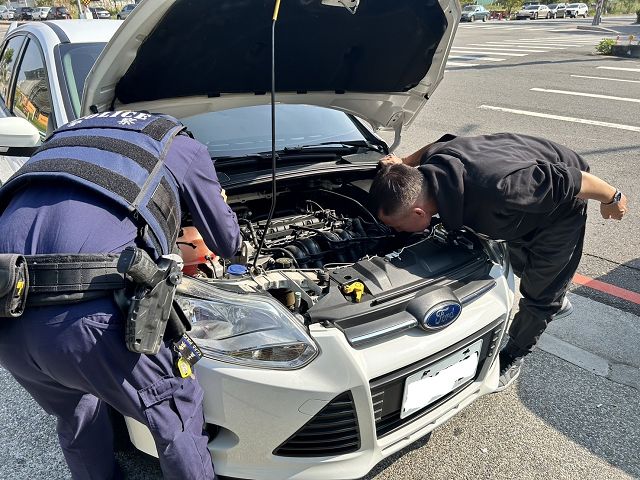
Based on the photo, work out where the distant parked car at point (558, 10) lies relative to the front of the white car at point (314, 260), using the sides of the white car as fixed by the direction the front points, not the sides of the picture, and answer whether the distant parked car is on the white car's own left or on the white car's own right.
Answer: on the white car's own left

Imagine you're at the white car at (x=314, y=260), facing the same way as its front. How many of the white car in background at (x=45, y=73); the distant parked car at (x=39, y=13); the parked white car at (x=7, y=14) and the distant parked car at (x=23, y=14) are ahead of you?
0

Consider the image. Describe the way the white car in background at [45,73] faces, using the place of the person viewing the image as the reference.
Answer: facing the viewer and to the right of the viewer

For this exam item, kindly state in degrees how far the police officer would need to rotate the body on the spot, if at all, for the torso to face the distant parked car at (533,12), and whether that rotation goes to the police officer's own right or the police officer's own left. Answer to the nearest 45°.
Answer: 0° — they already face it

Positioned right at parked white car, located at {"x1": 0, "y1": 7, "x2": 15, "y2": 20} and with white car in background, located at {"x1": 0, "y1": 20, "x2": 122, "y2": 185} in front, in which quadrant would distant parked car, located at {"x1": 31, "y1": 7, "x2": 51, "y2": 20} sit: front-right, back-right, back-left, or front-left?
front-left

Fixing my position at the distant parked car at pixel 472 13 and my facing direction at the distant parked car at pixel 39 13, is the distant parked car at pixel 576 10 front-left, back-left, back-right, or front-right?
back-right

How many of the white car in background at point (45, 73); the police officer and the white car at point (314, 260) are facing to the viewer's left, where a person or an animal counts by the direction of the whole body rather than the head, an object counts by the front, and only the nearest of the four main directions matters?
0

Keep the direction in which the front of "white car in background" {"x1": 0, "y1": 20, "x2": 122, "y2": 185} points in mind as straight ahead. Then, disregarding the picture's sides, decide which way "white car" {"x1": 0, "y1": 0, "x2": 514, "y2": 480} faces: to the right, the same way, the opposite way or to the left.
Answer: the same way

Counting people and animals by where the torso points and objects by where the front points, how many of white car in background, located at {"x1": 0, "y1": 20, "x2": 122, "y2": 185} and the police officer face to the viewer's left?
0

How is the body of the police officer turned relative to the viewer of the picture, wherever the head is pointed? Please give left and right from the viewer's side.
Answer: facing away from the viewer and to the right of the viewer

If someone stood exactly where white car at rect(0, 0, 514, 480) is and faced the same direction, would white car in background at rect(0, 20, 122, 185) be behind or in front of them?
behind

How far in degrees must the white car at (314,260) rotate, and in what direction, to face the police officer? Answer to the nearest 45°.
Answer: approximately 90° to its right

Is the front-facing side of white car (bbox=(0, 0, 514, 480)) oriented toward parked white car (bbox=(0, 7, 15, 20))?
no

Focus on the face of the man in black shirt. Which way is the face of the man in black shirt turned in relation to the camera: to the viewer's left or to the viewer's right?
to the viewer's left

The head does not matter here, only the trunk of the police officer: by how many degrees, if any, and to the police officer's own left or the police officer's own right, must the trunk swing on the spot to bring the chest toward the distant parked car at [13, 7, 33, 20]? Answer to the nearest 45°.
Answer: approximately 45° to the police officer's own left

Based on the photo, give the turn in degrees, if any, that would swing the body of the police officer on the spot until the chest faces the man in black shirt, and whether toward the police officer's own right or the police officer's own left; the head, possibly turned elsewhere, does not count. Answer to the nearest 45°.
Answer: approximately 45° to the police officer's own right

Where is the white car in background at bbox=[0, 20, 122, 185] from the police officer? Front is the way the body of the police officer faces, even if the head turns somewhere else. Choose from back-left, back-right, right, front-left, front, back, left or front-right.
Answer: front-left
